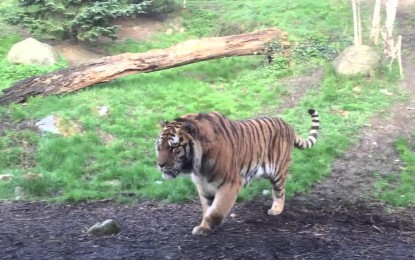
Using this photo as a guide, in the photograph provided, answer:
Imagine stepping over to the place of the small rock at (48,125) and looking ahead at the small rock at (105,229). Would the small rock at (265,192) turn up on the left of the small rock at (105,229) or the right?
left

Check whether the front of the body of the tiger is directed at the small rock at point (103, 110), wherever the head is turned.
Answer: no

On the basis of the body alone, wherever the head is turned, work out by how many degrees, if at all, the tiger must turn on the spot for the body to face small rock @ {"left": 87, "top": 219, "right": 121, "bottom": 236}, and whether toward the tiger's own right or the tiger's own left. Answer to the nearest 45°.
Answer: approximately 45° to the tiger's own right

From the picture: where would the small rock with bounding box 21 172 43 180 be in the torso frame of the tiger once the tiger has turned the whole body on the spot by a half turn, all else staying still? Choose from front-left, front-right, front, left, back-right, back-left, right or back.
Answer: left

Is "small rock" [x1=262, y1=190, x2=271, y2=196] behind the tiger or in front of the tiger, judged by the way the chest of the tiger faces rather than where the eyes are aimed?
behind

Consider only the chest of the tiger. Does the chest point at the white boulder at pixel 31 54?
no

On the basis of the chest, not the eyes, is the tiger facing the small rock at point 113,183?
no

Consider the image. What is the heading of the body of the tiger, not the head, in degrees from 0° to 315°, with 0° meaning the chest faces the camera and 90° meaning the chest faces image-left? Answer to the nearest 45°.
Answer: approximately 45°

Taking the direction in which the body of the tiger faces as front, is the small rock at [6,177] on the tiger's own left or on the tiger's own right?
on the tiger's own right

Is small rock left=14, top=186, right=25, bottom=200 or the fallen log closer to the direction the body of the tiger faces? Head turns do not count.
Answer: the small rock

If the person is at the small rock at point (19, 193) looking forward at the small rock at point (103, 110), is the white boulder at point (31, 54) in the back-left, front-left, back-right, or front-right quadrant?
front-left

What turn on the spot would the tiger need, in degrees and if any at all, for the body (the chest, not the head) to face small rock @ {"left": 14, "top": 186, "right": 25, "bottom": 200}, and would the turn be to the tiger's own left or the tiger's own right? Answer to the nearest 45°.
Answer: approximately 90° to the tiger's own right

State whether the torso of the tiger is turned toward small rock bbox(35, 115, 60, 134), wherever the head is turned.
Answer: no

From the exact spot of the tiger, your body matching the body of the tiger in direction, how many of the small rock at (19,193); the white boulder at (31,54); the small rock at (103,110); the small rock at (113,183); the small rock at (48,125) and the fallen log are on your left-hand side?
0

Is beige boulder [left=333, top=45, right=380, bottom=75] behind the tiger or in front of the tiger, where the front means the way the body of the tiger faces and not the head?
behind

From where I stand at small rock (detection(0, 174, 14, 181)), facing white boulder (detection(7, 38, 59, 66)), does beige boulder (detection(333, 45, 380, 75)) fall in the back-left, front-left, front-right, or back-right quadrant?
front-right

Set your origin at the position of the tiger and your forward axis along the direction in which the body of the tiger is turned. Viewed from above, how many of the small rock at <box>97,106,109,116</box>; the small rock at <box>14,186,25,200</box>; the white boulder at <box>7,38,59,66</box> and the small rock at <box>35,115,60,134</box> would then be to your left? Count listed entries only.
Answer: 0
